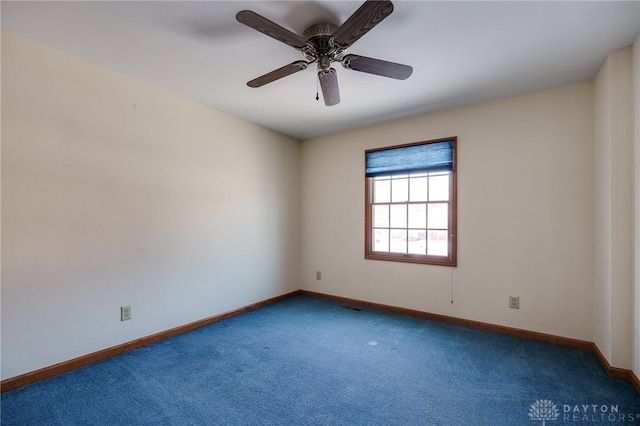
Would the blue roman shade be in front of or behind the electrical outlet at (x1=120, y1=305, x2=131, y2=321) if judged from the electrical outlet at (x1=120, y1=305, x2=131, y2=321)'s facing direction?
in front

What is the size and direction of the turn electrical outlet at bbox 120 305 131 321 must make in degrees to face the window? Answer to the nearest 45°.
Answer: approximately 45° to its left

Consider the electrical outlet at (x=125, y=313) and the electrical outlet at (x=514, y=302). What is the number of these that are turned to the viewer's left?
0

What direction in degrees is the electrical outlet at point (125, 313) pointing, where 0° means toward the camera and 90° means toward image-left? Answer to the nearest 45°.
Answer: approximately 315°

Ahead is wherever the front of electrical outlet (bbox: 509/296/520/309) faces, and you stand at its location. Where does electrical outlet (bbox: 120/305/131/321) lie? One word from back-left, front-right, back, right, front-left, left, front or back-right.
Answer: front-right

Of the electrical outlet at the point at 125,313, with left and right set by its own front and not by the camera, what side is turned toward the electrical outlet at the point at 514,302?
front

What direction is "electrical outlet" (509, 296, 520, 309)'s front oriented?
toward the camera
